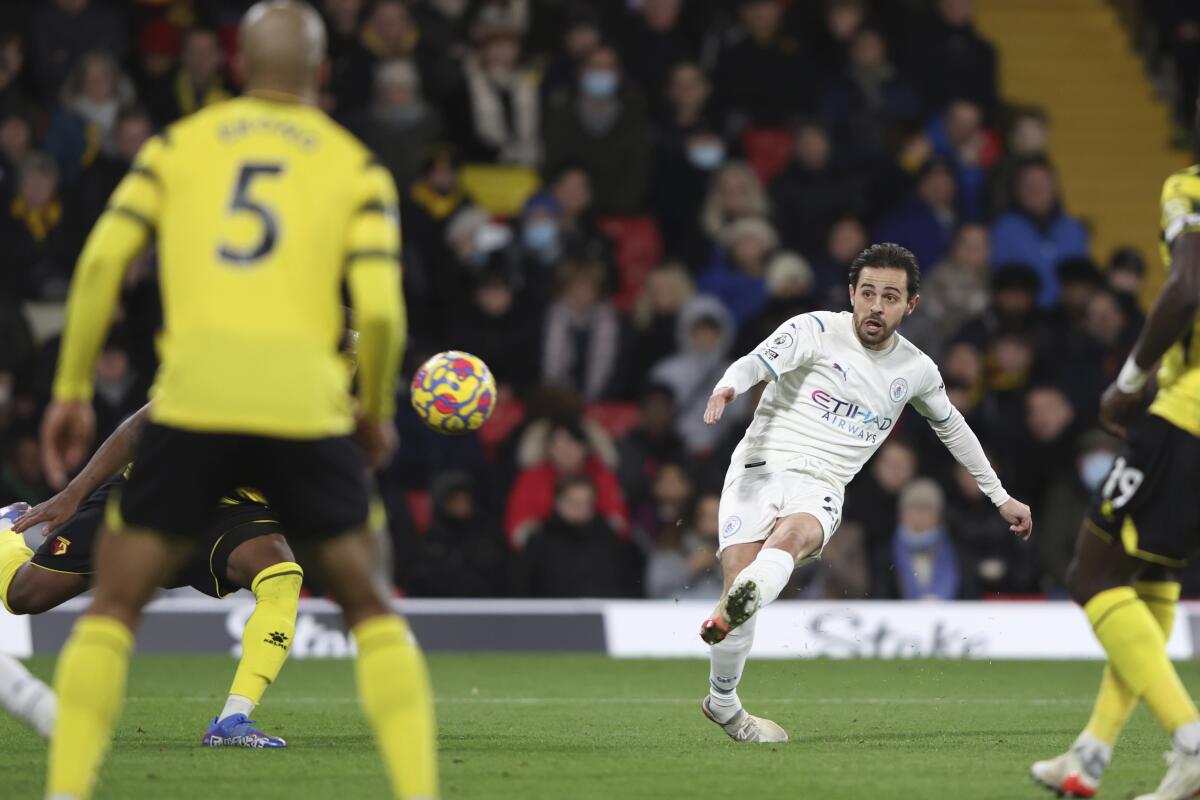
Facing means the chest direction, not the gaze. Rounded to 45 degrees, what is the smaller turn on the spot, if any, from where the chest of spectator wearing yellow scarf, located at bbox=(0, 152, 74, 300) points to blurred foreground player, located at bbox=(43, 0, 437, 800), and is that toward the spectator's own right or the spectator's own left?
0° — they already face them

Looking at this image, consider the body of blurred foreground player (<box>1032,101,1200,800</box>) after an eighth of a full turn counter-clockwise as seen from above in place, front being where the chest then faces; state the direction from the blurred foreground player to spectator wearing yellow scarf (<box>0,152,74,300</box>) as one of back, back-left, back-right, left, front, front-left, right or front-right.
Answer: right

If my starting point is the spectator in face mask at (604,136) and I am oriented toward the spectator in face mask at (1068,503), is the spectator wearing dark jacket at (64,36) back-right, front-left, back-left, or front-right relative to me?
back-right

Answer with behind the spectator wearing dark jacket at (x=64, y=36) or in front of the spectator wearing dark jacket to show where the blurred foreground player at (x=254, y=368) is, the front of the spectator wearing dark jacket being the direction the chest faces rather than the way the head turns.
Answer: in front

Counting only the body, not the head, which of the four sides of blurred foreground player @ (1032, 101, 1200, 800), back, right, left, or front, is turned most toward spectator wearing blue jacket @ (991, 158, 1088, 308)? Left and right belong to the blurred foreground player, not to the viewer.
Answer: right

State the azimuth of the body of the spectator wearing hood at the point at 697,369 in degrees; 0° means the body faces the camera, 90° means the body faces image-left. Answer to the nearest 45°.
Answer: approximately 0°

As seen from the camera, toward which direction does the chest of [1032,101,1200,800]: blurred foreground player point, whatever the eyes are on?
to the viewer's left

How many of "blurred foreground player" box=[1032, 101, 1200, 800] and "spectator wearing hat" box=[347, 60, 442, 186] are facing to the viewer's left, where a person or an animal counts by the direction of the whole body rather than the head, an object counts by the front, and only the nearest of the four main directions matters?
1

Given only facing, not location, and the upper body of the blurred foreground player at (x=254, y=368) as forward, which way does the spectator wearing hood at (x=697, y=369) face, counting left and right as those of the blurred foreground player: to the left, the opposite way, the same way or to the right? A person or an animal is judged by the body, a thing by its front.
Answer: the opposite way

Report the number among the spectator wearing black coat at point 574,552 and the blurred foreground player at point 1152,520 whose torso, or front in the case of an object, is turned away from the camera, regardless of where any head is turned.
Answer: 0

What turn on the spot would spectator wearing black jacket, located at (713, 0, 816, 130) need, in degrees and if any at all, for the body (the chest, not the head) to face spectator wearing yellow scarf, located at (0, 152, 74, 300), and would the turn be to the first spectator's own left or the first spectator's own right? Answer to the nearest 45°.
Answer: approximately 45° to the first spectator's own right
